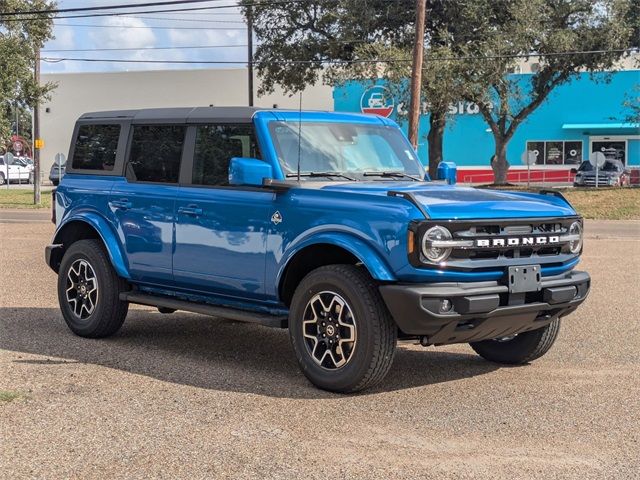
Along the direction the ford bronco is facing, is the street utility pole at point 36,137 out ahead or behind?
behind

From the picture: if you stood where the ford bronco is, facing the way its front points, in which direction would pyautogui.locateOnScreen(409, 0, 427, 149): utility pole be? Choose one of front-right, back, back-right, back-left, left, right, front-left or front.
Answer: back-left

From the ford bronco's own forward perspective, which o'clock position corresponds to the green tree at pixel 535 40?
The green tree is roughly at 8 o'clock from the ford bronco.

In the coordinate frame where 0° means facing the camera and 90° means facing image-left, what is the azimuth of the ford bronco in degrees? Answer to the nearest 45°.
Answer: approximately 315°

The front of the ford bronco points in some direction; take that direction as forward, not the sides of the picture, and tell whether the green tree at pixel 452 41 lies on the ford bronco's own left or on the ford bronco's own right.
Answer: on the ford bronco's own left

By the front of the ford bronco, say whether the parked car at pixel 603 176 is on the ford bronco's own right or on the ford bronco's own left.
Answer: on the ford bronco's own left
